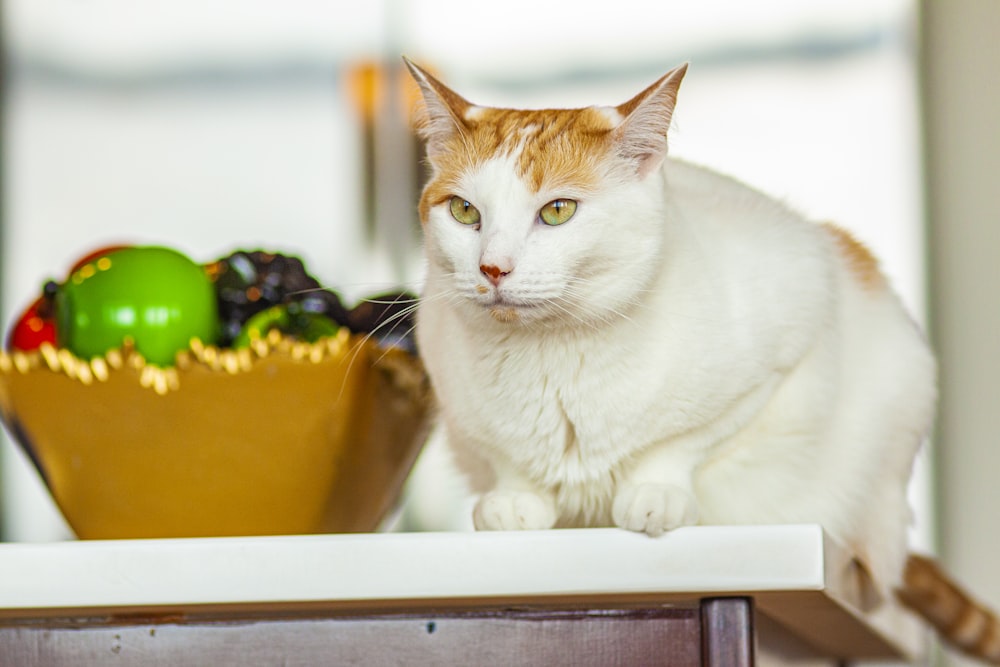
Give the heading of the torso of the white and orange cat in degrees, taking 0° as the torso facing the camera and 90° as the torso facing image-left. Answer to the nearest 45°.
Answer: approximately 45°

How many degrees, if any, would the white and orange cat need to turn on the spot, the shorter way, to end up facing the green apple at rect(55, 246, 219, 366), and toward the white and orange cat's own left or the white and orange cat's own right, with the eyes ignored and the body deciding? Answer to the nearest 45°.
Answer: approximately 45° to the white and orange cat's own right

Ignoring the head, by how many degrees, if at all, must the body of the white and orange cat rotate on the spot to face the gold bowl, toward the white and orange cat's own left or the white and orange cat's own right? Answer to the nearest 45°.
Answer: approximately 45° to the white and orange cat's own right

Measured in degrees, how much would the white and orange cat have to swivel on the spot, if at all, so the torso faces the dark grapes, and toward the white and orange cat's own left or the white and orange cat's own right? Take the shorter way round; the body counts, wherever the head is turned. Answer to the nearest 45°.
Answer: approximately 45° to the white and orange cat's own right
